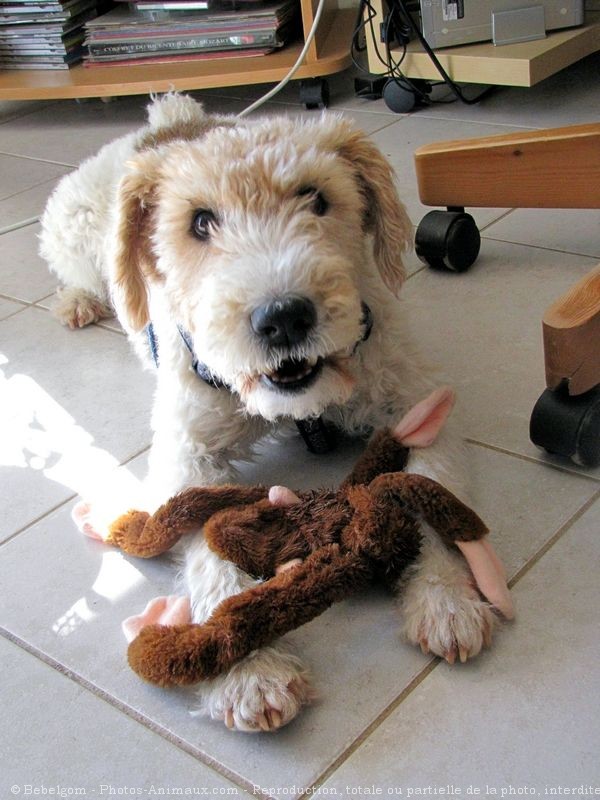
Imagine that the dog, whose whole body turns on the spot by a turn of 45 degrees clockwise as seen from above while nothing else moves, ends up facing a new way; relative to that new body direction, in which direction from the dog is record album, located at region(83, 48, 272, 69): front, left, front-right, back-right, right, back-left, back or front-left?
back-right

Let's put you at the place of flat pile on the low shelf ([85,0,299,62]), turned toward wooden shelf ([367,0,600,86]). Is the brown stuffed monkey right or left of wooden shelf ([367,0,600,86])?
right

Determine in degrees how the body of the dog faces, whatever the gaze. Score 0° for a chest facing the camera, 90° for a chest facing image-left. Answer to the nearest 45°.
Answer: approximately 0°

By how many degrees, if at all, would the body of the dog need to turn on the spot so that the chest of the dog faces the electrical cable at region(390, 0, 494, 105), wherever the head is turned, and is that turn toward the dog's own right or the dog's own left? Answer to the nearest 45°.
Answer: approximately 180°

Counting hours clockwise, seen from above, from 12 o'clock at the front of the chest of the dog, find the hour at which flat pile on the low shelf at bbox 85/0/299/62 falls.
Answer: The flat pile on the low shelf is roughly at 6 o'clock from the dog.

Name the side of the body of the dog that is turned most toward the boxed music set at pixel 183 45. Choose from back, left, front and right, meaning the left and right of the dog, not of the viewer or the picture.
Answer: back

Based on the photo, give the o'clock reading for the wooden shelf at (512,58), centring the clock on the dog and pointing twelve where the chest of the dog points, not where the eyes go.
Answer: The wooden shelf is roughly at 7 o'clock from the dog.
